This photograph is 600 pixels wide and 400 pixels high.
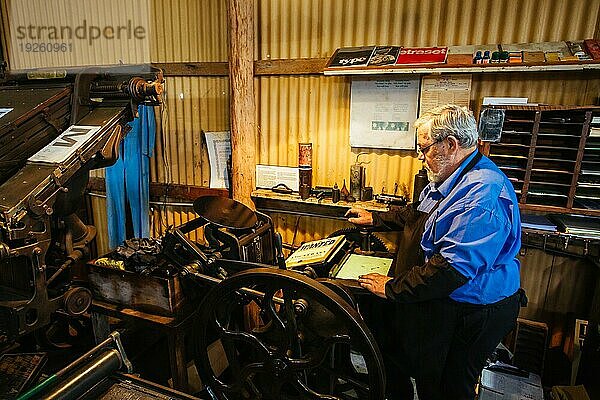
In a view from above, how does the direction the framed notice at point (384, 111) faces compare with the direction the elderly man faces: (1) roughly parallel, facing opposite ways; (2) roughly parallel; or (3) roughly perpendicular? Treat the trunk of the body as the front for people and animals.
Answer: roughly perpendicular

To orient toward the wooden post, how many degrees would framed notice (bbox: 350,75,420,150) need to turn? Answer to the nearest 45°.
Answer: approximately 90° to its right

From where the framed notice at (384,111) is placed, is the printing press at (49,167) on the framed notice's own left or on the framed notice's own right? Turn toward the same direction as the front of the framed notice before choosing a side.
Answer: on the framed notice's own right

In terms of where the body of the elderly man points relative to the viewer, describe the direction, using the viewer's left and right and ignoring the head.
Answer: facing to the left of the viewer

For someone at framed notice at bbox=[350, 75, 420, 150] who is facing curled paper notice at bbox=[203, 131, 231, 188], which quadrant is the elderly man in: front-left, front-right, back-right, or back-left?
back-left

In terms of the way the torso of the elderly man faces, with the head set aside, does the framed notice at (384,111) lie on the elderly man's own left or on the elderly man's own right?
on the elderly man's own right

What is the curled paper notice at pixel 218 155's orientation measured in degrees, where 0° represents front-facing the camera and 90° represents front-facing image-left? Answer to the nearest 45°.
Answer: approximately 0°

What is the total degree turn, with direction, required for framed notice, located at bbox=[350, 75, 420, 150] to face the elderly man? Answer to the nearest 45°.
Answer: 0° — it already faces them

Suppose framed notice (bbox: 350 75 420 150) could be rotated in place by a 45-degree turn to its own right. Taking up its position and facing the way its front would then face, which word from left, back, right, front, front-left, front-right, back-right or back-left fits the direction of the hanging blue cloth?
front-right

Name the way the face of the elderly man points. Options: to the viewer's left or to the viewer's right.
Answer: to the viewer's left
